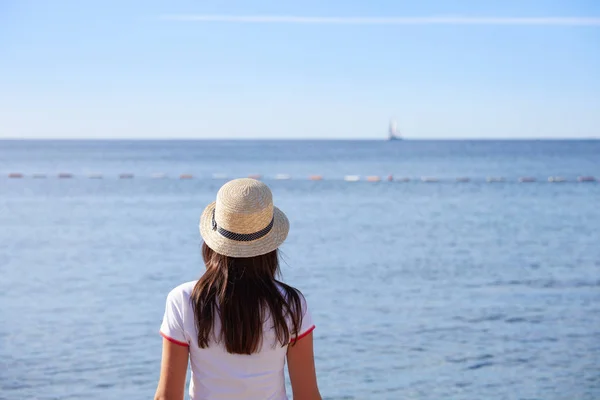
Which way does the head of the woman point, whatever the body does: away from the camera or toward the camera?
away from the camera

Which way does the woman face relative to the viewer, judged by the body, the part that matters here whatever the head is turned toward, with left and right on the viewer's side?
facing away from the viewer
